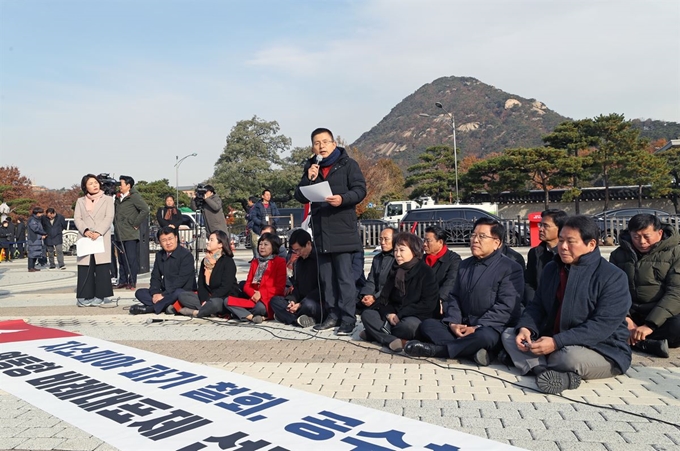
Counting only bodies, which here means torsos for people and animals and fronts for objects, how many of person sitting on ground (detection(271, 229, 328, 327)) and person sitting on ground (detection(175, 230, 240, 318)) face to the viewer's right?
0

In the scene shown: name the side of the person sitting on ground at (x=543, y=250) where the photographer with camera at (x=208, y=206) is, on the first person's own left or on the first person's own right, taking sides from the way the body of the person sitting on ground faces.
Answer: on the first person's own right

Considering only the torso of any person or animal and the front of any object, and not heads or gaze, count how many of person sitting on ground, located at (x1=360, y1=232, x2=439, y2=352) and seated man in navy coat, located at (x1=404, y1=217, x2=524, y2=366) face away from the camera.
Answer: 0

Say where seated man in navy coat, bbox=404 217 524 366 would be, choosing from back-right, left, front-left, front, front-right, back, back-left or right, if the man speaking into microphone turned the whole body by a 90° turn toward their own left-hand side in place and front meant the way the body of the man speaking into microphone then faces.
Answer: front

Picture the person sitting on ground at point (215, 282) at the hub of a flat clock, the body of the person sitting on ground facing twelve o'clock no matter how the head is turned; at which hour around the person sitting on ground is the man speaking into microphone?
The man speaking into microphone is roughly at 9 o'clock from the person sitting on ground.

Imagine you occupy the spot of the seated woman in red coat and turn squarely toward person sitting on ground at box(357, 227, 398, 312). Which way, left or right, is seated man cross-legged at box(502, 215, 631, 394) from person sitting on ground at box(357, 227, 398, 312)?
right

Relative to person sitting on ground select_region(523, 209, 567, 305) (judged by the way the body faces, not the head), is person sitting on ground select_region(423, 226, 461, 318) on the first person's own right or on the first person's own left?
on the first person's own right

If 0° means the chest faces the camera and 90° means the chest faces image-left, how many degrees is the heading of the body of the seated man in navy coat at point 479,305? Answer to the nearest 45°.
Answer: approximately 45°

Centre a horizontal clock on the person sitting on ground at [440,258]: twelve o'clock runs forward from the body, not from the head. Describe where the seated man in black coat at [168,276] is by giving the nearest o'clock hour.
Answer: The seated man in black coat is roughly at 2 o'clock from the person sitting on ground.

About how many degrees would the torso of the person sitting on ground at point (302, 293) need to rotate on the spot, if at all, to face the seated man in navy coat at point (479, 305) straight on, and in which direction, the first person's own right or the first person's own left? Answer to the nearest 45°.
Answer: approximately 90° to the first person's own left

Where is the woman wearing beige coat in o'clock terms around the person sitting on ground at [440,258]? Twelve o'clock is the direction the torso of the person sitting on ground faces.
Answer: The woman wearing beige coat is roughly at 2 o'clock from the person sitting on ground.

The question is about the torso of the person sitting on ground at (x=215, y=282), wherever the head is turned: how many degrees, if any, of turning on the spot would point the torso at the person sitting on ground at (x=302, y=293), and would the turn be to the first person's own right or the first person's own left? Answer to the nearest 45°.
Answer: approximately 90° to the first person's own left
